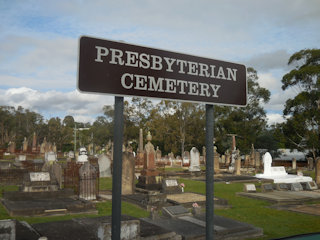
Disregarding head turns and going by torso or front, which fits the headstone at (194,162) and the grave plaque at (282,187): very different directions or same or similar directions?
same or similar directions

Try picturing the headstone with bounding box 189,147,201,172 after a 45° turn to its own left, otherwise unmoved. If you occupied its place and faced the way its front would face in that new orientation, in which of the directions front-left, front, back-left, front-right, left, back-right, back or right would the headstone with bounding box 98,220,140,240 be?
front-right

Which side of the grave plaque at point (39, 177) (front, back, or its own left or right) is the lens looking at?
front

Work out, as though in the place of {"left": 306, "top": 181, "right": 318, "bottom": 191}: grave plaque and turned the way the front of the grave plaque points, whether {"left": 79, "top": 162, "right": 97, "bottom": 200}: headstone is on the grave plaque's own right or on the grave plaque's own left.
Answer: on the grave plaque's own right

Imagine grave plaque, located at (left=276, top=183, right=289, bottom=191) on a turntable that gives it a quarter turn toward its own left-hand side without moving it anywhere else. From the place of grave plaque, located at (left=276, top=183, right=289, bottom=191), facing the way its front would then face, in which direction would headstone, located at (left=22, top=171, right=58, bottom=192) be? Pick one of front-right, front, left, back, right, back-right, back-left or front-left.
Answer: back-right

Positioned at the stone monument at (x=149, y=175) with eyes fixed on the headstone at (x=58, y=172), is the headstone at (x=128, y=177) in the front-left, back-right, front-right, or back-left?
front-left

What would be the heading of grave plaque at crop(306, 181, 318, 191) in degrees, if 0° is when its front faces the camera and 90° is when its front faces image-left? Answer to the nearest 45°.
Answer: approximately 315°

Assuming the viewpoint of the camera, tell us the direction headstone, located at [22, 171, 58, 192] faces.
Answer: facing the viewer

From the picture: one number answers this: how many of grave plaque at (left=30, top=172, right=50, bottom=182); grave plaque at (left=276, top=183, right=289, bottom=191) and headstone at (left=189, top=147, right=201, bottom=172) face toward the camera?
3

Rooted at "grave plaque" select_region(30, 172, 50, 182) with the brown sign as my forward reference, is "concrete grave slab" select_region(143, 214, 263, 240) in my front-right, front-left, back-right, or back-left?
front-left
